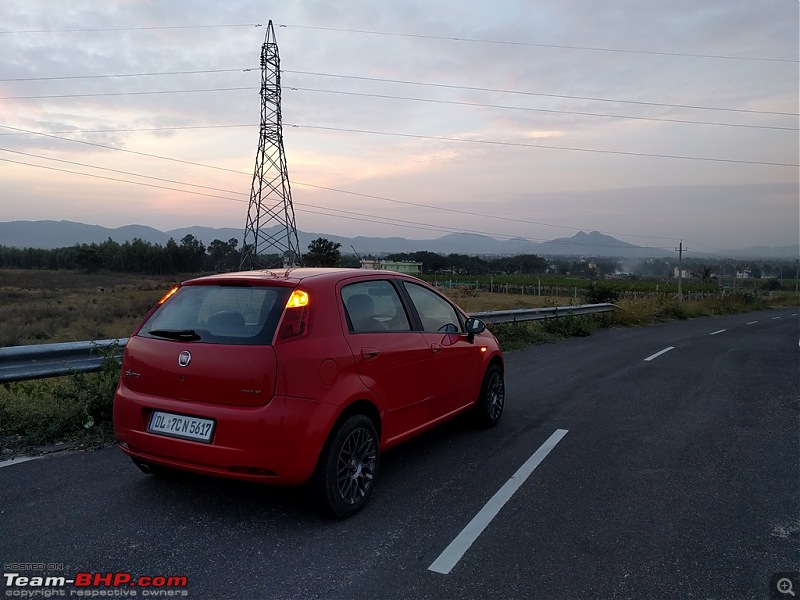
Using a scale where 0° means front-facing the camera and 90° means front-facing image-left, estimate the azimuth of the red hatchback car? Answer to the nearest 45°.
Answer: approximately 225°

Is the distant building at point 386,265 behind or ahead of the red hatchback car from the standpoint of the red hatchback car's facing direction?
ahead

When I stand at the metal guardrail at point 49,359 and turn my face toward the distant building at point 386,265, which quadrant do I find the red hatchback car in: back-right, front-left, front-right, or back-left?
back-right

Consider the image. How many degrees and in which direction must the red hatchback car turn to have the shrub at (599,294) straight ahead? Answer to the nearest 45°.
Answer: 0° — it already faces it

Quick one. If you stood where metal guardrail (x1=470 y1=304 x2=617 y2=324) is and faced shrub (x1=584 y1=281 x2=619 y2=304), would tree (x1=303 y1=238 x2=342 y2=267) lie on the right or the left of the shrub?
left

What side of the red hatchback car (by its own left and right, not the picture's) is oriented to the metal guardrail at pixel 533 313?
front

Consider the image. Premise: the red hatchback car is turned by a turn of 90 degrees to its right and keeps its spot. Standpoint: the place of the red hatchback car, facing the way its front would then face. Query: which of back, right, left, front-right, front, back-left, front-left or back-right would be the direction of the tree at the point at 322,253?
back-left
